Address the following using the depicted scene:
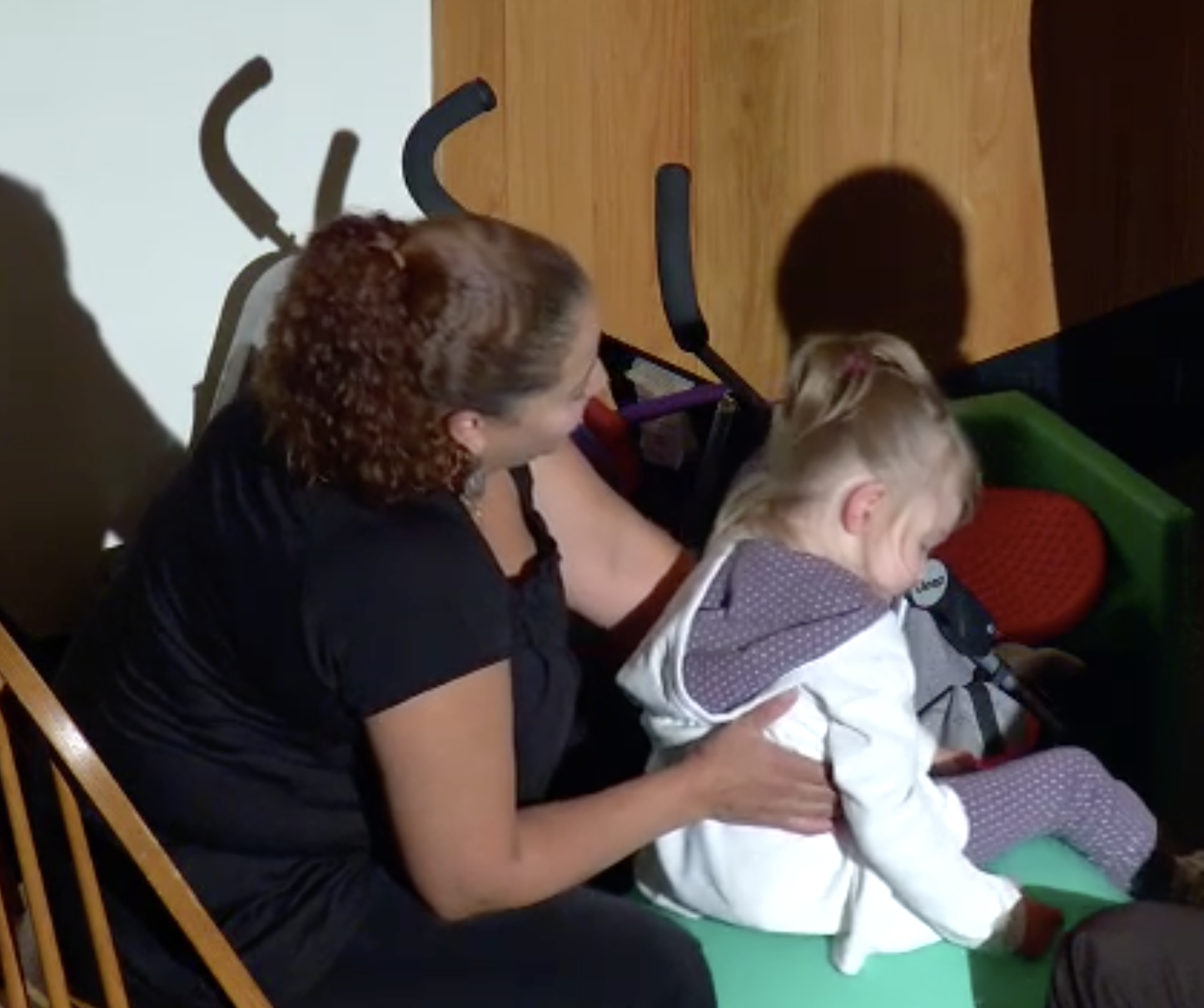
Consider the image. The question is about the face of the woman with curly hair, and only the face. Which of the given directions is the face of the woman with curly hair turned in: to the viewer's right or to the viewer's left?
to the viewer's right

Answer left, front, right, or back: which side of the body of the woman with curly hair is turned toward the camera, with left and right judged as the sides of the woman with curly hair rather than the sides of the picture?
right
